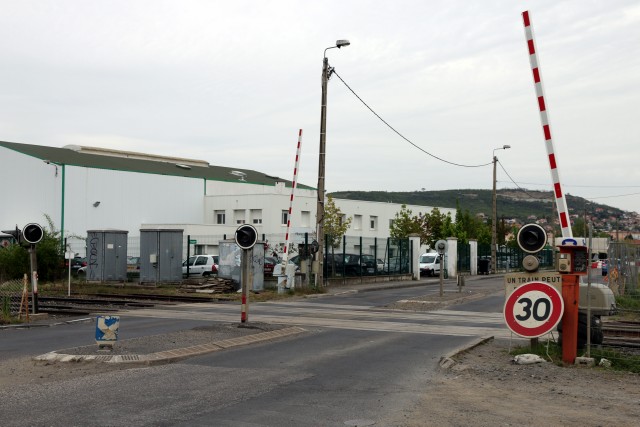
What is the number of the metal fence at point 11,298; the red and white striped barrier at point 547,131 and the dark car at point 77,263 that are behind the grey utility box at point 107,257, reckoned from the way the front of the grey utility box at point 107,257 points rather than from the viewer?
1

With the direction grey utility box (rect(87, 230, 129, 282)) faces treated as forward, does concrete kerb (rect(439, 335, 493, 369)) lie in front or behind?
in front

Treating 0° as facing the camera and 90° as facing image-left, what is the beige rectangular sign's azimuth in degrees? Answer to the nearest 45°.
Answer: approximately 0°

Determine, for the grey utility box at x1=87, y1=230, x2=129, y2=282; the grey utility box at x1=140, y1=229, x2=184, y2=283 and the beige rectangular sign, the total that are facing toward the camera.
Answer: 3

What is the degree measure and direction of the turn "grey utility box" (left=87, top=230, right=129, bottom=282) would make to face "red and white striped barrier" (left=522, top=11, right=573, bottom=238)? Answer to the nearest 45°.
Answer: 0° — it already faces it

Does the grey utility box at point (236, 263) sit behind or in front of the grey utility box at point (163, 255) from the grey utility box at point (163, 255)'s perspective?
in front

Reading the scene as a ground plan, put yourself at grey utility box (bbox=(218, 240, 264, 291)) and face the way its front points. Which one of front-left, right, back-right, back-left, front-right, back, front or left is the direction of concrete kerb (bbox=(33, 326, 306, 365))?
front-left

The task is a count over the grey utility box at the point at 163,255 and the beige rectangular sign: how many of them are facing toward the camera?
2

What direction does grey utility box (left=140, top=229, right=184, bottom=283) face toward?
toward the camera

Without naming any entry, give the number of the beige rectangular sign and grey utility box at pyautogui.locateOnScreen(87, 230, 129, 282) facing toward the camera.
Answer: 2

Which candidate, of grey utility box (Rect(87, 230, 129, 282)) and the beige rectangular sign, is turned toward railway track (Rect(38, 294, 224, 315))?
the grey utility box

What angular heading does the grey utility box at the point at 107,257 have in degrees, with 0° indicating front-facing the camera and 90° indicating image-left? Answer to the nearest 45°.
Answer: approximately 0°

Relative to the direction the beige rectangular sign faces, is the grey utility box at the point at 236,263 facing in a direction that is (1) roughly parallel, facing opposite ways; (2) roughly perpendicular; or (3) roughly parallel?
roughly parallel

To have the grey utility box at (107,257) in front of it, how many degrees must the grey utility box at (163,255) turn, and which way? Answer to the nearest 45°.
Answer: approximately 135° to its right

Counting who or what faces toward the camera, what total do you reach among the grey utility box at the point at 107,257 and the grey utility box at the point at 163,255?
2

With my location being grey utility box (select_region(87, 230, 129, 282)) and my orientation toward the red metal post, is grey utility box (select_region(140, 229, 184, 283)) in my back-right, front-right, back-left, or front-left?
front-left
